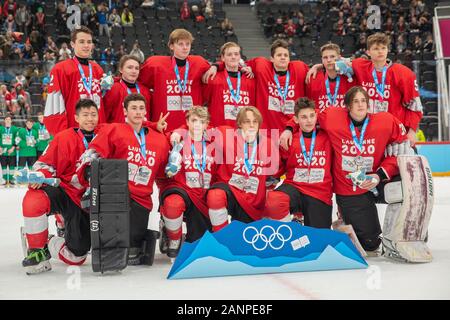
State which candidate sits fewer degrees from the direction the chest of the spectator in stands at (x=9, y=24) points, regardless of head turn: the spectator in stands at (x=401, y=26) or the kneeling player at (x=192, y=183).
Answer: the kneeling player

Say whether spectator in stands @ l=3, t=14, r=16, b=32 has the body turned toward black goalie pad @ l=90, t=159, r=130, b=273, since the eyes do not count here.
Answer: yes

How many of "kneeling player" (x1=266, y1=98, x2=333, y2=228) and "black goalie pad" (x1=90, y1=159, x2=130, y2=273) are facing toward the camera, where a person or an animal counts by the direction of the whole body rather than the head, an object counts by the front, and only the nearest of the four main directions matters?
2

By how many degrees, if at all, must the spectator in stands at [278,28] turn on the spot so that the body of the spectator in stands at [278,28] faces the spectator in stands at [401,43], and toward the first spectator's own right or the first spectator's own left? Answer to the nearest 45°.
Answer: approximately 90° to the first spectator's own left

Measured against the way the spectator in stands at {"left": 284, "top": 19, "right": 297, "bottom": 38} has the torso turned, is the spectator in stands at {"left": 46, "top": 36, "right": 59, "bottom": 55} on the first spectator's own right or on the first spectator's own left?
on the first spectator's own right

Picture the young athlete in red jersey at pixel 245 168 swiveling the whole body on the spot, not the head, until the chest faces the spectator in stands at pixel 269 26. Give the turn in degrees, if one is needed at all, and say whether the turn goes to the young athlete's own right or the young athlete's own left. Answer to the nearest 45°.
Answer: approximately 180°

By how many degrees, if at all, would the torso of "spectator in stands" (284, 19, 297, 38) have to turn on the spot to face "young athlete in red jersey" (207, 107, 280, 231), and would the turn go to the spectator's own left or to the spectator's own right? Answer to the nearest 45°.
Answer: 0° — they already face them

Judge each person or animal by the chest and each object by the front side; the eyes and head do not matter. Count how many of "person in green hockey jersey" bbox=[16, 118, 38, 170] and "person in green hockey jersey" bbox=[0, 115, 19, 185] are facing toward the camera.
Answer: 2

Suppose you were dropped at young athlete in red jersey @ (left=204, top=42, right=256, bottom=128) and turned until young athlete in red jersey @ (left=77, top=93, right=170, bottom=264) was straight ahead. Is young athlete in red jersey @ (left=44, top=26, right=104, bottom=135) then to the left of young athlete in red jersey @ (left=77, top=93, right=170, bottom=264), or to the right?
right

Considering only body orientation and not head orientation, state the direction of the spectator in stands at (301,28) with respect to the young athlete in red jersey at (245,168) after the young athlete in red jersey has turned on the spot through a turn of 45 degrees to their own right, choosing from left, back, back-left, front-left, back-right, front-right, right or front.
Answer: back-right
